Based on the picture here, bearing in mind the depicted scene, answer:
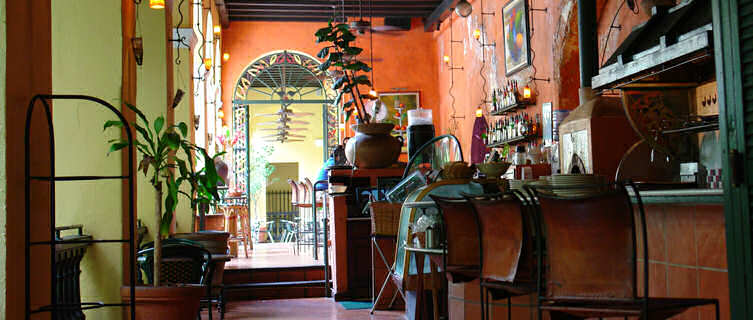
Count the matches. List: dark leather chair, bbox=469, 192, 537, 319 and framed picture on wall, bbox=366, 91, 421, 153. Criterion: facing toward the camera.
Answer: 1

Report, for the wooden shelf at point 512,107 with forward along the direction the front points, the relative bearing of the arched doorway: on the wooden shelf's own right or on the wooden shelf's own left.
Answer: on the wooden shelf's own right

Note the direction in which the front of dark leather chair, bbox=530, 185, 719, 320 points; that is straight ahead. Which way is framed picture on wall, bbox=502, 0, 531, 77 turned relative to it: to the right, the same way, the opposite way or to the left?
the opposite way

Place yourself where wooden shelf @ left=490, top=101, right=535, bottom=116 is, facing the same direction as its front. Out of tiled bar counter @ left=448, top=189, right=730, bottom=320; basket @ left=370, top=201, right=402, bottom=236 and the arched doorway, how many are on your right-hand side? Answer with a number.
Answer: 1

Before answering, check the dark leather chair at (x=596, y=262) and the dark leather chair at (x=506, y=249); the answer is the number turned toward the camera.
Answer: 0

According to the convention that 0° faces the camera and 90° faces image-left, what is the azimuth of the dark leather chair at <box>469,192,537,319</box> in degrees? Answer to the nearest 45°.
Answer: approximately 225°

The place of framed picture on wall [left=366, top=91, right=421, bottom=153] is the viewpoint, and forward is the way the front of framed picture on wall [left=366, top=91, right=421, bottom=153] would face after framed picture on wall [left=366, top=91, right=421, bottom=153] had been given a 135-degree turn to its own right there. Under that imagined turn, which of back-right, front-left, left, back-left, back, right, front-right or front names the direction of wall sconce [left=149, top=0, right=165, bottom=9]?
back-left

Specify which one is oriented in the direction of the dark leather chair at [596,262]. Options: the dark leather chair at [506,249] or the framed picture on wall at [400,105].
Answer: the framed picture on wall

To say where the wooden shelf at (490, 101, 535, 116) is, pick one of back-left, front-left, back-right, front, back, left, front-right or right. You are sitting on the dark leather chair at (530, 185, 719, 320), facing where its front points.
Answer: front-left

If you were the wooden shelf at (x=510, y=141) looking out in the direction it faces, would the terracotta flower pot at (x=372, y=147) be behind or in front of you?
in front

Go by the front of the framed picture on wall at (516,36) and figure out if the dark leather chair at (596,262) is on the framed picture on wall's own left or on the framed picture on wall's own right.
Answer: on the framed picture on wall's own left

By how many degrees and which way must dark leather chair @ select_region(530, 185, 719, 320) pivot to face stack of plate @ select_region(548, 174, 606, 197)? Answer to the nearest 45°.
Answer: approximately 45° to its left

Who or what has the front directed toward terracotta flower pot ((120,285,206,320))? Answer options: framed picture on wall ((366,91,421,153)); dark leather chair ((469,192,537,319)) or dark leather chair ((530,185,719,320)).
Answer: the framed picture on wall

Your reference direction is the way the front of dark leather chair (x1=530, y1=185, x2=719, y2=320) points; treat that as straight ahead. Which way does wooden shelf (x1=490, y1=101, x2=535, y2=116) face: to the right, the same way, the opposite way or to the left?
the opposite way

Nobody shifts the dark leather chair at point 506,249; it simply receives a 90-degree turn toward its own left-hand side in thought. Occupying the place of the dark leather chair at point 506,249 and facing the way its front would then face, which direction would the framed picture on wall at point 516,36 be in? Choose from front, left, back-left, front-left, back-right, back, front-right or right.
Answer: front-right

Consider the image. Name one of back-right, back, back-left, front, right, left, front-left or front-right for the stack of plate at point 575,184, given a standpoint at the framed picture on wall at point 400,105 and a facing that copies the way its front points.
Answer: front

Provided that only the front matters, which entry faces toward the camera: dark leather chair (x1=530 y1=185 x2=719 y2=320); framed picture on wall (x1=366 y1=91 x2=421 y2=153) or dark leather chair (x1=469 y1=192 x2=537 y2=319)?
the framed picture on wall

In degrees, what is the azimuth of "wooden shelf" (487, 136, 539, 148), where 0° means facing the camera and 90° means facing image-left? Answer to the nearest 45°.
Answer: approximately 45°

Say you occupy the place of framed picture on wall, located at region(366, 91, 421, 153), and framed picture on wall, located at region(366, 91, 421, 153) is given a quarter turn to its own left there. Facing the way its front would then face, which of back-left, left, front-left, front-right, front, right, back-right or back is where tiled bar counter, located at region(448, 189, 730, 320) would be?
right

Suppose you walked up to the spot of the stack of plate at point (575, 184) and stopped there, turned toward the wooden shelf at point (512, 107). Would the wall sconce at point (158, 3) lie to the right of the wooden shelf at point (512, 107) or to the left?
left
